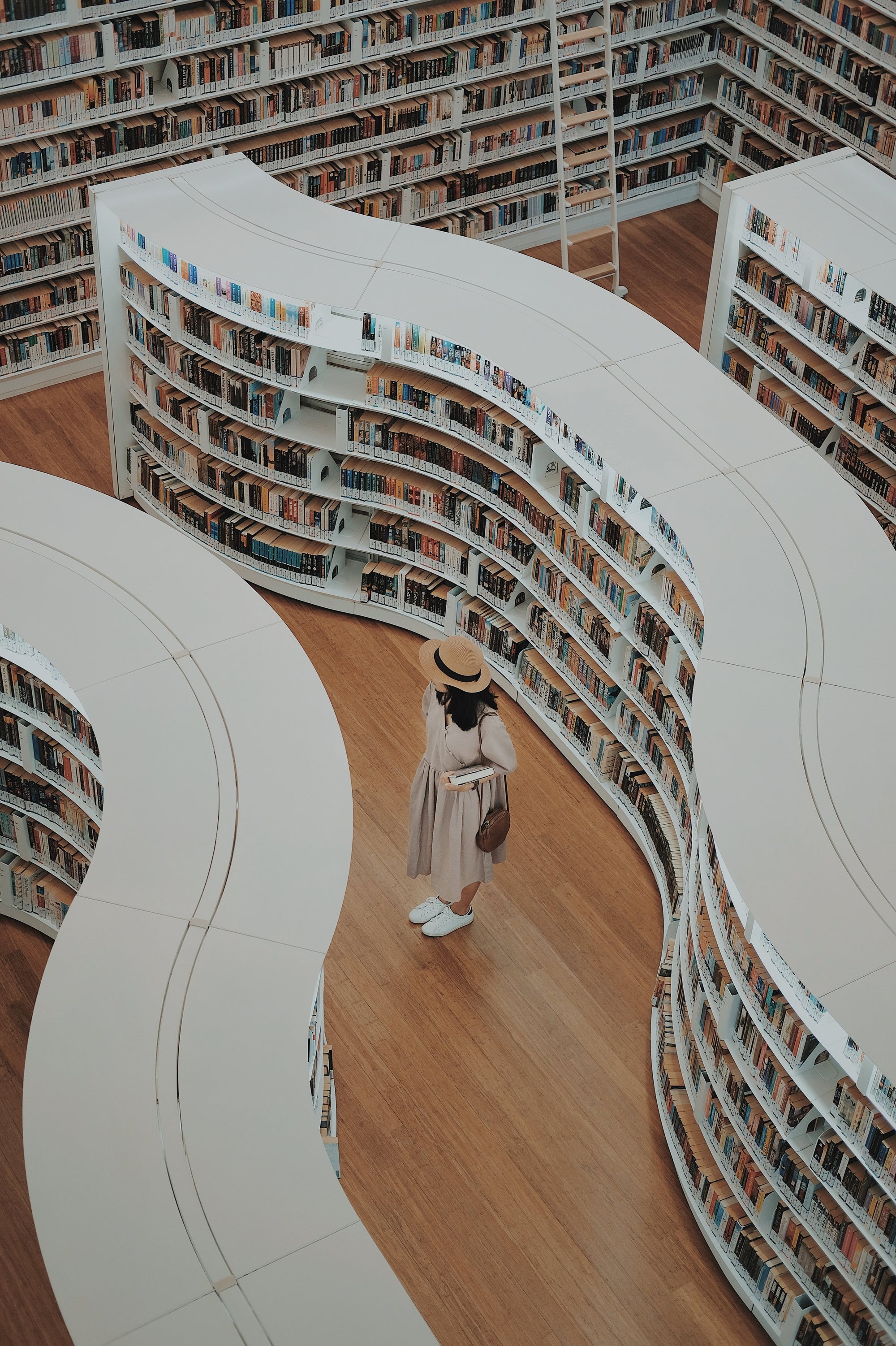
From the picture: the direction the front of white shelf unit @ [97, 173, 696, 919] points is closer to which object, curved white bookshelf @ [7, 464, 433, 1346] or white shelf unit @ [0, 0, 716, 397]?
the curved white bookshelf

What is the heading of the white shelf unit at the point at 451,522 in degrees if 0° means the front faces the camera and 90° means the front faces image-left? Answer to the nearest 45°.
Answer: approximately 45°

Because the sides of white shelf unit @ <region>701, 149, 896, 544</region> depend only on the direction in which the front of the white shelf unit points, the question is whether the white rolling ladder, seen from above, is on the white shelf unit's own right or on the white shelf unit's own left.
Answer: on the white shelf unit's own right

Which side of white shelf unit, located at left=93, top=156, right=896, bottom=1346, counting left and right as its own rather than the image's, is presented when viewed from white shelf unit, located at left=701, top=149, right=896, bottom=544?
back

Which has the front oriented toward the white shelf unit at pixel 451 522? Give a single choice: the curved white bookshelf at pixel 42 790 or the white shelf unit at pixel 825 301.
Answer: the white shelf unit at pixel 825 301

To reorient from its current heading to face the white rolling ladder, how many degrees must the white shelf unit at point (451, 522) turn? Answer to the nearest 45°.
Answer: approximately 135° to its right

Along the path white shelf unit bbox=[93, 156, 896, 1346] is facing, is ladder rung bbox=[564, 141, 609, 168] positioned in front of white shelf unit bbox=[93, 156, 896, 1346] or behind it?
behind
